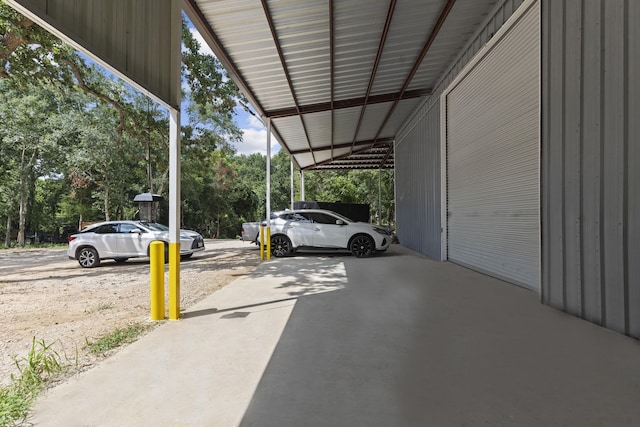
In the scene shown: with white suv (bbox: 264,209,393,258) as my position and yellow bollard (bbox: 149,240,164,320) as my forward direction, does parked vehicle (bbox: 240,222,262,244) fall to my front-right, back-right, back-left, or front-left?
back-right

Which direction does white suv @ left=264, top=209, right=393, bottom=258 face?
to the viewer's right

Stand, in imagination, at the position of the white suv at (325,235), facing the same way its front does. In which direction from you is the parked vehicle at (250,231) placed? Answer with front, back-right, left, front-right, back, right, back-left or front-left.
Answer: back-left

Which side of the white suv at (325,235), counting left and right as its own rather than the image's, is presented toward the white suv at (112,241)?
back

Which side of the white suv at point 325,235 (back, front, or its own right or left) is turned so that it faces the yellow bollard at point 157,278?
right
